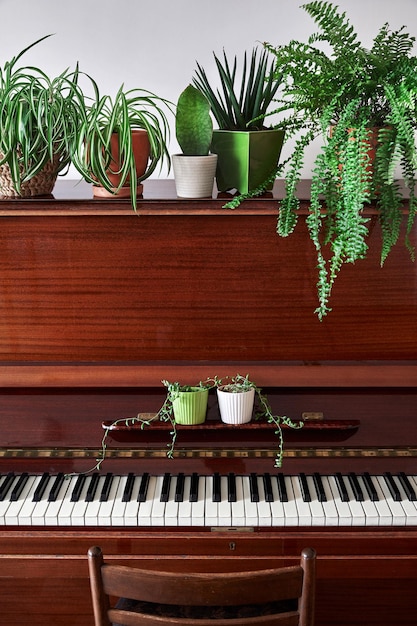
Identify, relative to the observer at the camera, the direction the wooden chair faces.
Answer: facing away from the viewer

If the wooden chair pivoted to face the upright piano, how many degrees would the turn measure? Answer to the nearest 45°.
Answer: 0° — it already faces it

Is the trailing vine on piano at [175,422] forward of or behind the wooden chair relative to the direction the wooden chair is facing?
forward

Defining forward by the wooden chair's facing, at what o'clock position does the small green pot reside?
The small green pot is roughly at 12 o'clock from the wooden chair.

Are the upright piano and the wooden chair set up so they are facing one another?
yes

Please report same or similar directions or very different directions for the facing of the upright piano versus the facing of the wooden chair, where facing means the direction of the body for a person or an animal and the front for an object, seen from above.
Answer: very different directions

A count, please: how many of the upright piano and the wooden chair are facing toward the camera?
1
